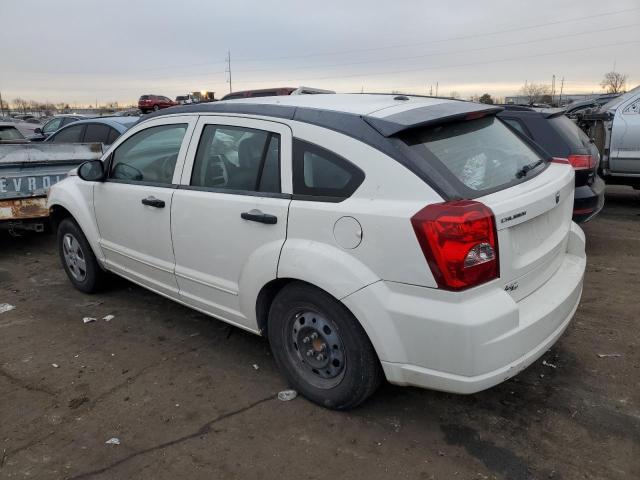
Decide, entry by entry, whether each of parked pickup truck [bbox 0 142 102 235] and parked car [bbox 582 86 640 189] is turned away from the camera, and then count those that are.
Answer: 1

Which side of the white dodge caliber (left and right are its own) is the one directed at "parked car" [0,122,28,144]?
front

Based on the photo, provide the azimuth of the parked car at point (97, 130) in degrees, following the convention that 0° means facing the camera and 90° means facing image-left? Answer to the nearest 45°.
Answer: approximately 90°

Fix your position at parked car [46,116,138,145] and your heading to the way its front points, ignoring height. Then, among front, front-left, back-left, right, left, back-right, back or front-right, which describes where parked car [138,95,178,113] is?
right

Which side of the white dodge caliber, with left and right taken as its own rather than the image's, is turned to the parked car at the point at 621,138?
right

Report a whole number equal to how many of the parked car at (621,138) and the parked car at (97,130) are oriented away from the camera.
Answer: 0

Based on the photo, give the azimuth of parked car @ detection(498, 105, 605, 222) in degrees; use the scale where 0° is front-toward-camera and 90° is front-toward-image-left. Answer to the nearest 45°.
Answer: approximately 135°

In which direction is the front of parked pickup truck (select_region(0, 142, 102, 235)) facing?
away from the camera

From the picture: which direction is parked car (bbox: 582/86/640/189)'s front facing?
to the viewer's left

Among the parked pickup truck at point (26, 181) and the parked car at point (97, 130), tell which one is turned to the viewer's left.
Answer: the parked car at point (97, 130)

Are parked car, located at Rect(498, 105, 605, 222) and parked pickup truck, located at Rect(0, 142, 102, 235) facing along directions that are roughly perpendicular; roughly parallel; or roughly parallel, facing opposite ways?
roughly parallel

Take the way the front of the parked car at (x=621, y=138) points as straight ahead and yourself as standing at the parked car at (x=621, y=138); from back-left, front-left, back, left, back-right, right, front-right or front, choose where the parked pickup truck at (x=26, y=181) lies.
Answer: front-left

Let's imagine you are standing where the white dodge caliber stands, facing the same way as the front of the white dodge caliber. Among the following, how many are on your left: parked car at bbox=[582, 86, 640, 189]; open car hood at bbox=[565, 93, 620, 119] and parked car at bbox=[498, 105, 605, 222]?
0

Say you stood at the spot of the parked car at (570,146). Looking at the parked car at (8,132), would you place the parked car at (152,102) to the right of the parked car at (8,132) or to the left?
right

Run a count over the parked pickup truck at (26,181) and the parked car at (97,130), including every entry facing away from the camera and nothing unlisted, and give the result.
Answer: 1

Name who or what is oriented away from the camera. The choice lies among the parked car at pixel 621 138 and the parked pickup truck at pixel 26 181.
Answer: the parked pickup truck at pixel 26 181

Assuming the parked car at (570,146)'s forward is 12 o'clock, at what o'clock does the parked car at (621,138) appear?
the parked car at (621,138) is roughly at 2 o'clock from the parked car at (570,146).

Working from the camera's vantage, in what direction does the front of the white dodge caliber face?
facing away from the viewer and to the left of the viewer

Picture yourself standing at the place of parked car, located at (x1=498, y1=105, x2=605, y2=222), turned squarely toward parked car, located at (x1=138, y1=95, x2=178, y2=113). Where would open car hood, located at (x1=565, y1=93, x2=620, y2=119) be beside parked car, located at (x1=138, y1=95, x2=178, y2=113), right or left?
right
